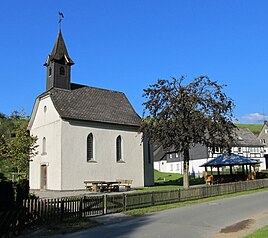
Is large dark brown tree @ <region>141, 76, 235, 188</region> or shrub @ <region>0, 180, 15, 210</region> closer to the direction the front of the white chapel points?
the shrub

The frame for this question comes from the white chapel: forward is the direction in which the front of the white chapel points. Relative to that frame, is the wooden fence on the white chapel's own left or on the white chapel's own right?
on the white chapel's own left

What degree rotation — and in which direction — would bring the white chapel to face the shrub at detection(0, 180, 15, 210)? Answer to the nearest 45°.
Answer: approximately 45° to its left

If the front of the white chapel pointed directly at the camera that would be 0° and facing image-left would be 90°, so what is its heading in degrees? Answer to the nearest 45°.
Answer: approximately 45°
